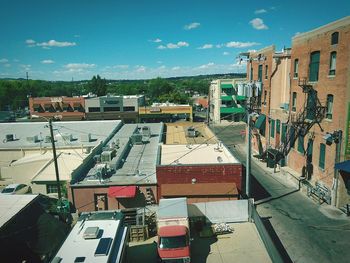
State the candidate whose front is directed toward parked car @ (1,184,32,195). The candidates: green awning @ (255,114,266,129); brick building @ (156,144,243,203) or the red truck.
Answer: the green awning

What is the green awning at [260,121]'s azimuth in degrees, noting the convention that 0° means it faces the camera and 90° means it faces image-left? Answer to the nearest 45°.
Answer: approximately 45°

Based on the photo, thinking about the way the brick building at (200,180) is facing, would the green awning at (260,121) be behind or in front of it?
behind

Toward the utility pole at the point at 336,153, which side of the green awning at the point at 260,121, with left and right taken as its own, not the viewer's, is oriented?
left

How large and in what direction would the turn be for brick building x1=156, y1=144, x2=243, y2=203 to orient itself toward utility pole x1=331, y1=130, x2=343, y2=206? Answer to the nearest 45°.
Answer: approximately 90° to its left

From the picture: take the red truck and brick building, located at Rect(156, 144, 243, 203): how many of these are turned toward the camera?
2

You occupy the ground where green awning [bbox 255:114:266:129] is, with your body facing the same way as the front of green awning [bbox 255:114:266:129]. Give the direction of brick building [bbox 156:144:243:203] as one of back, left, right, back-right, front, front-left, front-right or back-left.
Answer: front-left

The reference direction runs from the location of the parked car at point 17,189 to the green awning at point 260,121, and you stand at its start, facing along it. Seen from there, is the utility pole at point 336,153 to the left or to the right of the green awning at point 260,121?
right

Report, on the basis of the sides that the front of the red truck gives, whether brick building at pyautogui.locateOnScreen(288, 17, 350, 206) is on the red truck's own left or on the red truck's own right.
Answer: on the red truck's own left

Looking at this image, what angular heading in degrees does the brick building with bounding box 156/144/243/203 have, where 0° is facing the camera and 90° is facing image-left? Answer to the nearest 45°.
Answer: approximately 0°

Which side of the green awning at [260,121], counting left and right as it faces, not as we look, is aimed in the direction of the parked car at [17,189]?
front

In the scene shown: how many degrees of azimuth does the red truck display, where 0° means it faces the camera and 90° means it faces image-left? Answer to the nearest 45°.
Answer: approximately 0°

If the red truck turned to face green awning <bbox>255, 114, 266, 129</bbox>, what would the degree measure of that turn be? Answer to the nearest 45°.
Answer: approximately 135° to its left

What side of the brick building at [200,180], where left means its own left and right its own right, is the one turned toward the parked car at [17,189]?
right

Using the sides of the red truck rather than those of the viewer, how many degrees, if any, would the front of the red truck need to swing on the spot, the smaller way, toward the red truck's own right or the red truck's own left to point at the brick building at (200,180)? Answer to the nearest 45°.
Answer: approximately 180°
